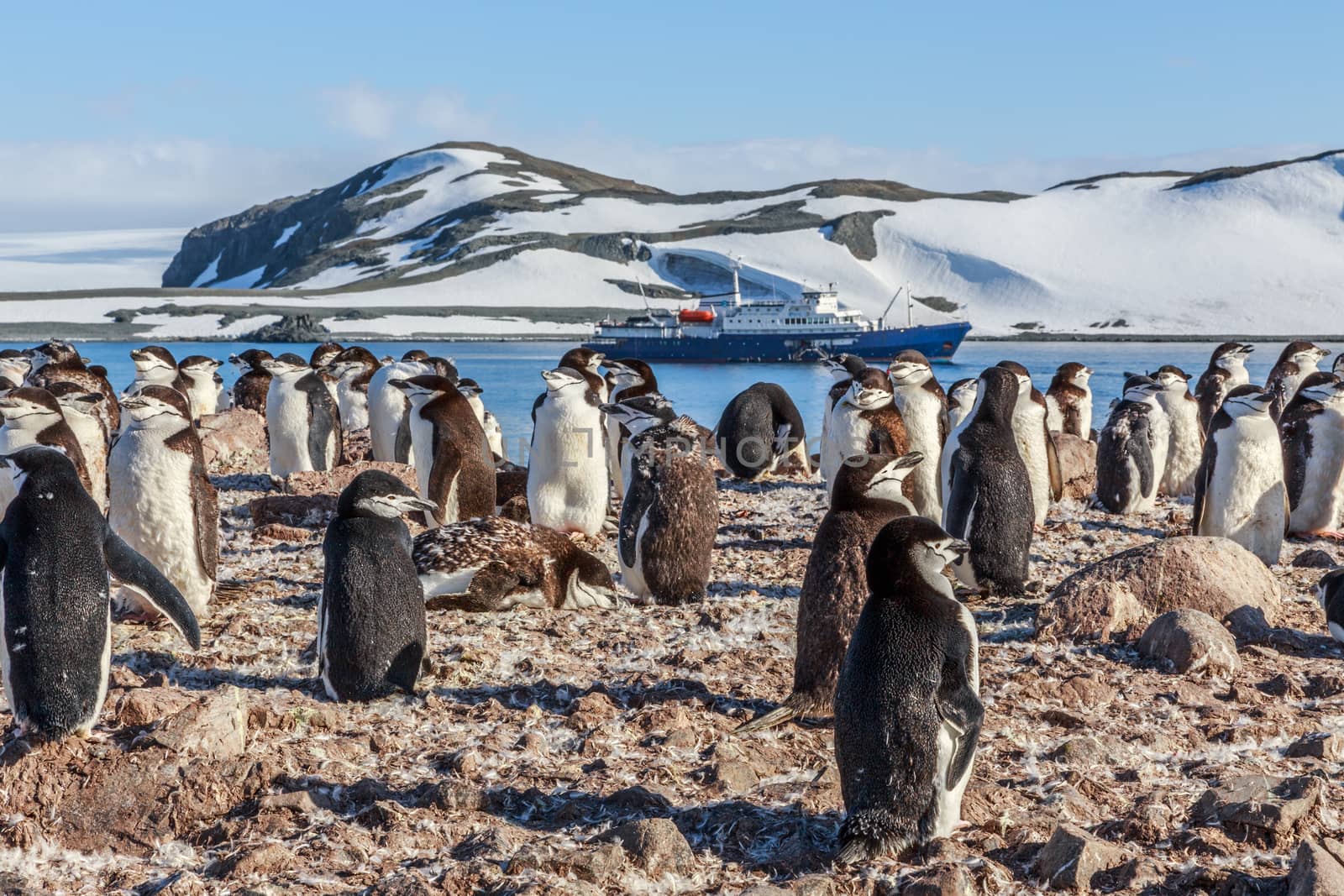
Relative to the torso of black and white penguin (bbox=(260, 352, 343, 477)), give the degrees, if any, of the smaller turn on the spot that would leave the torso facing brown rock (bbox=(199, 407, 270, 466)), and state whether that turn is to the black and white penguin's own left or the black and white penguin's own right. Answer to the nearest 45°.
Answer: approximately 135° to the black and white penguin's own right

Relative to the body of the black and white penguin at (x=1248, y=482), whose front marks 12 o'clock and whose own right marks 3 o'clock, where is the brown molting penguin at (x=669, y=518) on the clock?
The brown molting penguin is roughly at 3 o'clock from the black and white penguin.

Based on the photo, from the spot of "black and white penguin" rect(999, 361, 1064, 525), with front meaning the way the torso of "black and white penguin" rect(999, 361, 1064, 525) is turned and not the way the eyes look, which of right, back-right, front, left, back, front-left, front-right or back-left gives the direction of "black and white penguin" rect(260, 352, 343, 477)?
front-right

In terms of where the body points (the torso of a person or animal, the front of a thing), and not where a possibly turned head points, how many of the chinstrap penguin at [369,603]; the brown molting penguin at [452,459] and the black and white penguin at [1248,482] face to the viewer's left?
1

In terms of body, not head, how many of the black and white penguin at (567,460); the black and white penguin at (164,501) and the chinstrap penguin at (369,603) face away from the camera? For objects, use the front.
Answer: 1

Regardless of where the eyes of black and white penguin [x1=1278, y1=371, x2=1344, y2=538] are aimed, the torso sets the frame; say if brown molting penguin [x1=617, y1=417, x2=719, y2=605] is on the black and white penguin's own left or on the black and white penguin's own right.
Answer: on the black and white penguin's own right

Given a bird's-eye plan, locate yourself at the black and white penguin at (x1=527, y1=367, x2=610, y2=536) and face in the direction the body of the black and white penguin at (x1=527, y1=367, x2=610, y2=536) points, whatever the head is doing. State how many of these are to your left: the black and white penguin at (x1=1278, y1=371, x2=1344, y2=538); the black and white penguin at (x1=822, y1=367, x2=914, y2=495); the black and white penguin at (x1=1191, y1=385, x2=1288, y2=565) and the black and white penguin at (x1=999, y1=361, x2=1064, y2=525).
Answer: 4

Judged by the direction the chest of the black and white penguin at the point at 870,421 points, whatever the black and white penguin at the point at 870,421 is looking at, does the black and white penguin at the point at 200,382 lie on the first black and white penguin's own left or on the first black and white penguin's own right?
on the first black and white penguin's own right

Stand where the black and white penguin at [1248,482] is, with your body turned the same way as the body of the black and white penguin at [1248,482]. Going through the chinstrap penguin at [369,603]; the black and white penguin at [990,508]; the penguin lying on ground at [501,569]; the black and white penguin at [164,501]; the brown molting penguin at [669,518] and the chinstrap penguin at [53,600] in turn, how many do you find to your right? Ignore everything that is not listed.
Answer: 6

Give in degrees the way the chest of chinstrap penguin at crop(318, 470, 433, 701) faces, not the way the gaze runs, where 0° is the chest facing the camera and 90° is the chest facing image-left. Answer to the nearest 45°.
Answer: approximately 180°

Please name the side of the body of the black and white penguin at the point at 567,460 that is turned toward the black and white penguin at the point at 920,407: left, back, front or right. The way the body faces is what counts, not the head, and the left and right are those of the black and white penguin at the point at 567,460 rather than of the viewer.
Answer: left

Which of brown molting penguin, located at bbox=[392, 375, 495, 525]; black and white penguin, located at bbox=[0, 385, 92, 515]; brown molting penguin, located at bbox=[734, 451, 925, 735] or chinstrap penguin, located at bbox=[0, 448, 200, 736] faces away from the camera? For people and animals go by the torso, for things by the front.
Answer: the chinstrap penguin

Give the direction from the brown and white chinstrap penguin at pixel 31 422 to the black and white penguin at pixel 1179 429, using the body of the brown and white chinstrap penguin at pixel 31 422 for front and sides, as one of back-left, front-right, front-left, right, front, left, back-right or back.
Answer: back-left
